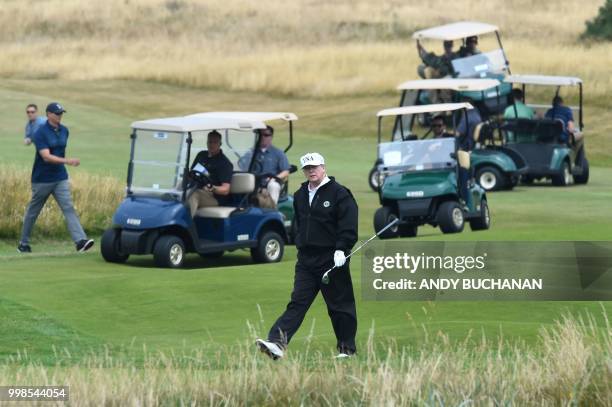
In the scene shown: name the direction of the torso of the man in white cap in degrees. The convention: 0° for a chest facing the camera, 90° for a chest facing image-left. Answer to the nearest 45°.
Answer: approximately 45°

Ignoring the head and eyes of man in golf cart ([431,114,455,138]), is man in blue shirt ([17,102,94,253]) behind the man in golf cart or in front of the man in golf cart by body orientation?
in front

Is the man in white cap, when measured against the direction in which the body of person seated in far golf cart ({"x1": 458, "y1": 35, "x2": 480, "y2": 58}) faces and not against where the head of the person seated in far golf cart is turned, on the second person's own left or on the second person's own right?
on the second person's own right

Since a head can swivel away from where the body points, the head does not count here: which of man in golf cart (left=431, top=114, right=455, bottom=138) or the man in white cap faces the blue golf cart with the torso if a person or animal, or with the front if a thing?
the man in golf cart

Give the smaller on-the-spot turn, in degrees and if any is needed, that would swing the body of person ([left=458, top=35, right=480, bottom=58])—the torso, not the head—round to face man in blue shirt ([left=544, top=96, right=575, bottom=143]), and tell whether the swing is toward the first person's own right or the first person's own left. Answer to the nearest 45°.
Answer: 0° — they already face them

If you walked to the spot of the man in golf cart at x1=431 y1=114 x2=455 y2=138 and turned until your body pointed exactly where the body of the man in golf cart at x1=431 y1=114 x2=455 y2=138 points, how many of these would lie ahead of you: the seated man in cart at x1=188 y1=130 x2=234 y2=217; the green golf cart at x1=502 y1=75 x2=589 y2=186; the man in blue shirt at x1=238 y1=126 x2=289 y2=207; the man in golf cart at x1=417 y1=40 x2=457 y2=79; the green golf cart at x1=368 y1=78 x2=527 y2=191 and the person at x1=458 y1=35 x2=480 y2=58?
2

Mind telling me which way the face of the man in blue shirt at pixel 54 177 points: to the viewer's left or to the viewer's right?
to the viewer's right

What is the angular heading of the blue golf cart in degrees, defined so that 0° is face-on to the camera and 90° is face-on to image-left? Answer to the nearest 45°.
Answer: approximately 45°

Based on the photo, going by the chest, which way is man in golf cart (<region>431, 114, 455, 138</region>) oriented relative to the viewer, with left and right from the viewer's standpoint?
facing the viewer and to the left of the viewer

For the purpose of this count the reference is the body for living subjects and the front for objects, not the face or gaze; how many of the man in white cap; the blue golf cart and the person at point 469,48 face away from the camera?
0
